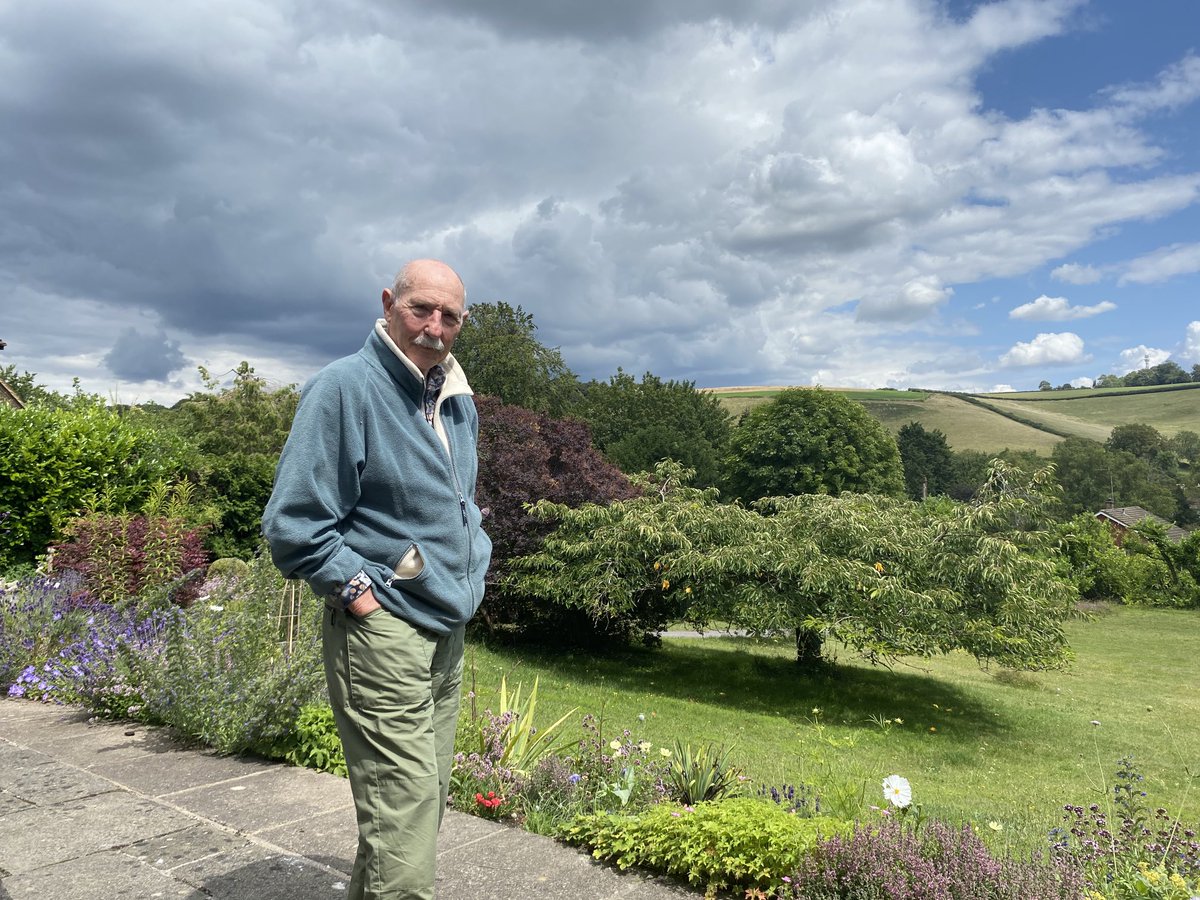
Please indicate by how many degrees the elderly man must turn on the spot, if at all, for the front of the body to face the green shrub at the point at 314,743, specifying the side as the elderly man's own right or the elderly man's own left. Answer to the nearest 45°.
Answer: approximately 135° to the elderly man's own left

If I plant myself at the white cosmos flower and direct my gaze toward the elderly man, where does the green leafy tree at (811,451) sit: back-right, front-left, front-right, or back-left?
back-right

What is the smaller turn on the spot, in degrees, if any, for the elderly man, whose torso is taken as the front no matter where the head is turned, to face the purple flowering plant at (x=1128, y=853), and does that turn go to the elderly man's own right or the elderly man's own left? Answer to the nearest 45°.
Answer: approximately 45° to the elderly man's own left

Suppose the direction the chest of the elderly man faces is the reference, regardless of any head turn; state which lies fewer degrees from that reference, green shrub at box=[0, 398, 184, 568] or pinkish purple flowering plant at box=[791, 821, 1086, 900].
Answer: the pinkish purple flowering plant

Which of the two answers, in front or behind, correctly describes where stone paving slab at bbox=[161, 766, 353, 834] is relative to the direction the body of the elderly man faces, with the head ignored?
behind

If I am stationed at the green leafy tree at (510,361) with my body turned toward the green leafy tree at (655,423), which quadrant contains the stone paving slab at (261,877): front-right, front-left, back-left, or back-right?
back-right

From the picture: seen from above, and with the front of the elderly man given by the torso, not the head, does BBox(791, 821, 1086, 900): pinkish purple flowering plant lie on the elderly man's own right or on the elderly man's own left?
on the elderly man's own left

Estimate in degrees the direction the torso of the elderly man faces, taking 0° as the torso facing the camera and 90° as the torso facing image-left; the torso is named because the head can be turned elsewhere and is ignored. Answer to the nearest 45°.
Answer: approximately 315°

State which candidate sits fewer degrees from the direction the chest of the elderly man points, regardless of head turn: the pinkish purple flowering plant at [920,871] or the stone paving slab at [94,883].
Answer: the pinkish purple flowering plant
